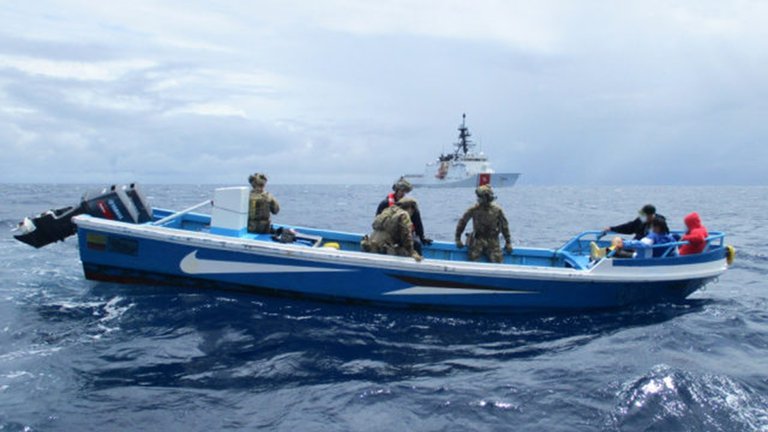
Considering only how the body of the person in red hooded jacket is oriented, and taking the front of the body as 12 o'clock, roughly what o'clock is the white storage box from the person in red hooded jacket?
The white storage box is roughly at 11 o'clock from the person in red hooded jacket.

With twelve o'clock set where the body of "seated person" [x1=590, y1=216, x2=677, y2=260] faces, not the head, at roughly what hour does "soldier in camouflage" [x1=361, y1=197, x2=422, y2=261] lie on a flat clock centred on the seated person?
The soldier in camouflage is roughly at 11 o'clock from the seated person.

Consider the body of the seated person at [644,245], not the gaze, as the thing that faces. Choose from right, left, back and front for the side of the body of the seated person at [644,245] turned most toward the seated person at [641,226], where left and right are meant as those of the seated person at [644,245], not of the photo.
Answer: right

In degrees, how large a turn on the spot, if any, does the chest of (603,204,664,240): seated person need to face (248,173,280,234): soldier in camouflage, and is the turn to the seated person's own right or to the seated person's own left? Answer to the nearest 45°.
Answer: approximately 45° to the seated person's own right

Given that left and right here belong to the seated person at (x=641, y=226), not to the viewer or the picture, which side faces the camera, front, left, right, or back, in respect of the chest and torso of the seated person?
left

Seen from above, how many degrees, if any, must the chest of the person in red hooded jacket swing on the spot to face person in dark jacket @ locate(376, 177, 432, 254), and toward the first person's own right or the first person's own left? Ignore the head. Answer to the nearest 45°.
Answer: approximately 45° to the first person's own left

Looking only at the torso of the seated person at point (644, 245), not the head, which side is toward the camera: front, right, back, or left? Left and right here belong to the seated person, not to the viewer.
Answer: left

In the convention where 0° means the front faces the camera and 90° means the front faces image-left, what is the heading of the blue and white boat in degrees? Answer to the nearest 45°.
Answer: approximately 270°

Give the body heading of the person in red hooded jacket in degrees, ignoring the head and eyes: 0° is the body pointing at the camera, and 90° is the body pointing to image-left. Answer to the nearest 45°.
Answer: approximately 90°
